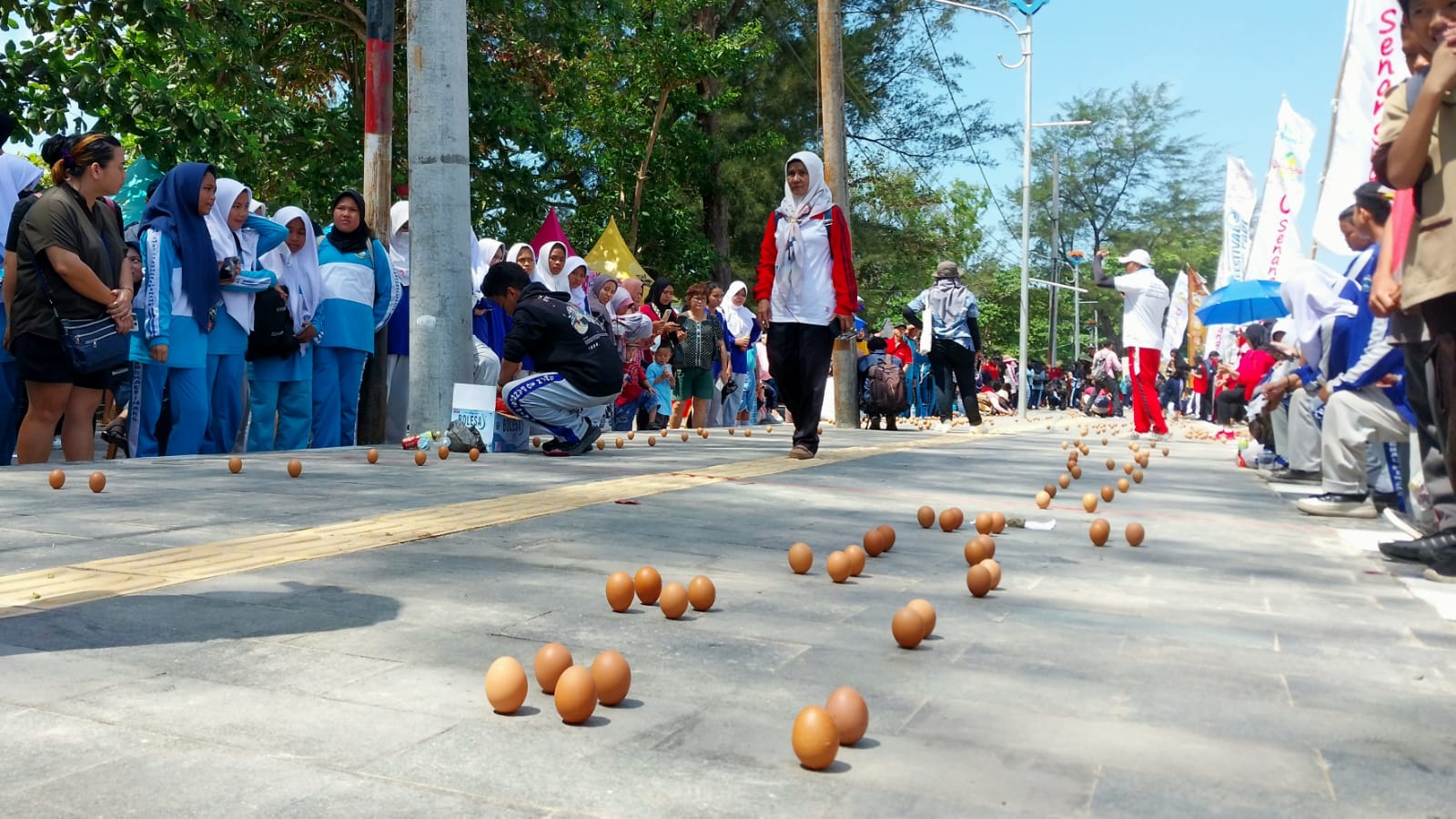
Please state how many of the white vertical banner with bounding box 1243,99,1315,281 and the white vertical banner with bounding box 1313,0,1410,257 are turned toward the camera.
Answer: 2

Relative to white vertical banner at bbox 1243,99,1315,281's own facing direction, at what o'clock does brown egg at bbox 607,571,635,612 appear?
The brown egg is roughly at 12 o'clock from the white vertical banner.

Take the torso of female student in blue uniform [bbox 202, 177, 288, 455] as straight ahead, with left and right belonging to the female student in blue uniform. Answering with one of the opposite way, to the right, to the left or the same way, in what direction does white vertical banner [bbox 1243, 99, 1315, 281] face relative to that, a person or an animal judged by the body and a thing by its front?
to the right

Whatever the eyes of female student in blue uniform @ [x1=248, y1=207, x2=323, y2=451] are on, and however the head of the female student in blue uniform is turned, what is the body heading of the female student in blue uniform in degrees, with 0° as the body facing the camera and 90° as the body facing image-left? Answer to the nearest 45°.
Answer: approximately 315°

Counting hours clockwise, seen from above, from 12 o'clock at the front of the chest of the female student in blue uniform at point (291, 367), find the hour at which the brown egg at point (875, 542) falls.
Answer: The brown egg is roughly at 1 o'clock from the female student in blue uniform.

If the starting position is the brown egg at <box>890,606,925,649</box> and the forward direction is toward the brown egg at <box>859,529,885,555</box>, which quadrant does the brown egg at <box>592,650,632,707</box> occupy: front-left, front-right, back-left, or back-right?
back-left

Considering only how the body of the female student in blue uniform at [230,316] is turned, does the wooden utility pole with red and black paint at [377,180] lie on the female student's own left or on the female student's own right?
on the female student's own left

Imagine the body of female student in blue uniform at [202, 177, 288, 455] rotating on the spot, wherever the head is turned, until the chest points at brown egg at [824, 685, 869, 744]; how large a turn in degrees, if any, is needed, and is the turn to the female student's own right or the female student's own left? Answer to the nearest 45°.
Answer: approximately 45° to the female student's own right

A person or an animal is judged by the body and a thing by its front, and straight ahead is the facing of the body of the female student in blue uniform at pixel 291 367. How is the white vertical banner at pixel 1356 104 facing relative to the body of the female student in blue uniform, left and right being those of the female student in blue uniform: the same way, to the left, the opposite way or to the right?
to the right

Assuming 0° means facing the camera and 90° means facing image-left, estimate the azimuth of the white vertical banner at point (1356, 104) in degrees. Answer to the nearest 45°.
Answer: approximately 0°

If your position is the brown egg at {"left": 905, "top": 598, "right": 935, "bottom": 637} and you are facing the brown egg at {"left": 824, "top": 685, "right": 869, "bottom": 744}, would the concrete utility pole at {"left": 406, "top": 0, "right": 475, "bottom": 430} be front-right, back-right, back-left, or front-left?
back-right
